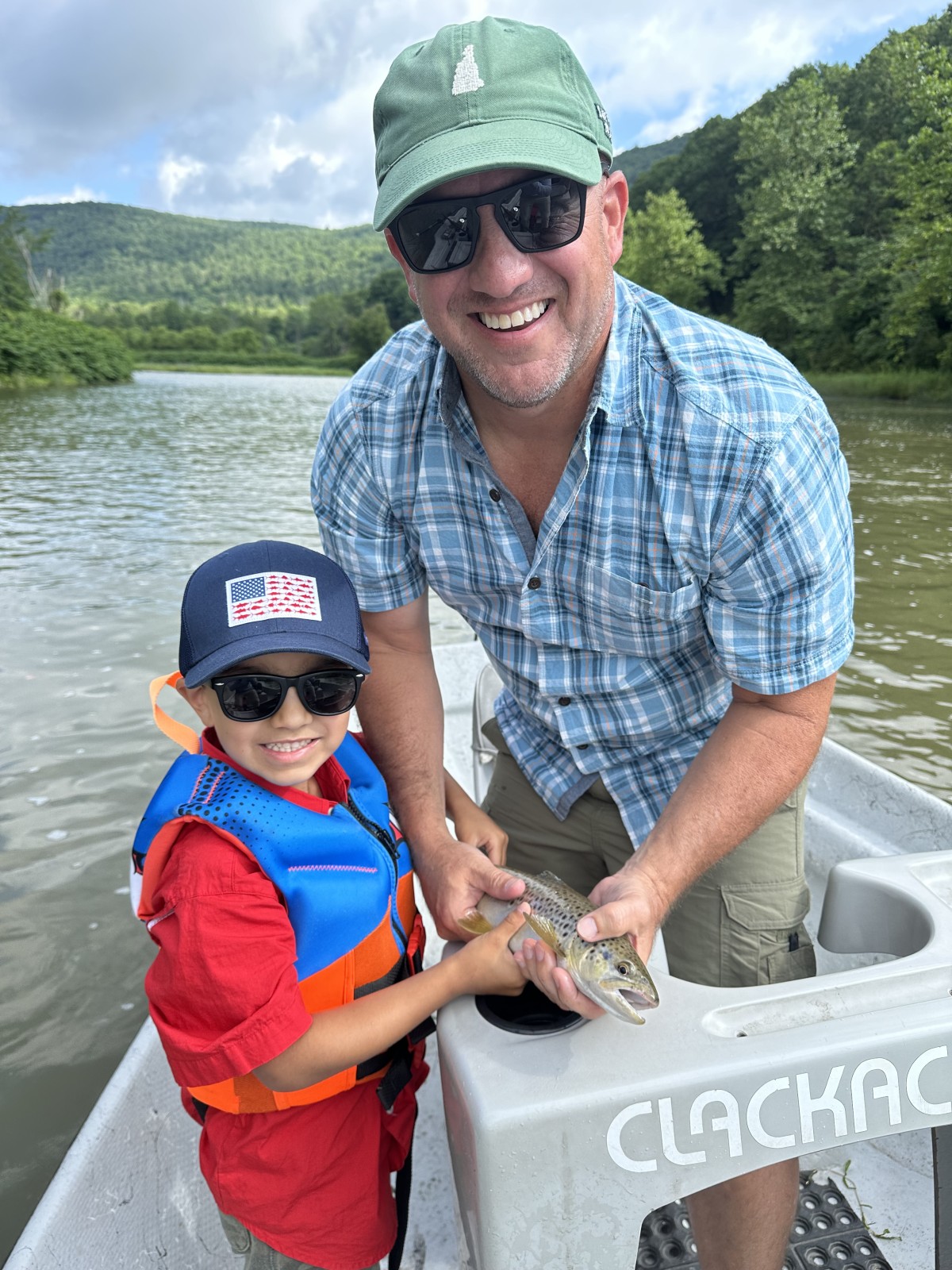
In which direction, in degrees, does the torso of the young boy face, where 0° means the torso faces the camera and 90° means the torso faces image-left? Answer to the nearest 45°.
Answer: approximately 315°

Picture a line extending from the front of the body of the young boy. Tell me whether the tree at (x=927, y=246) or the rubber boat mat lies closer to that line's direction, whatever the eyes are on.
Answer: the rubber boat mat

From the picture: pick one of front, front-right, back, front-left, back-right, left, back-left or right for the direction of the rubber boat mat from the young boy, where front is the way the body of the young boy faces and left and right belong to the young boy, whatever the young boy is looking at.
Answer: front-left

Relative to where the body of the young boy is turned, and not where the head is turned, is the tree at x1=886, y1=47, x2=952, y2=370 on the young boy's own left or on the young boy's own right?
on the young boy's own left
